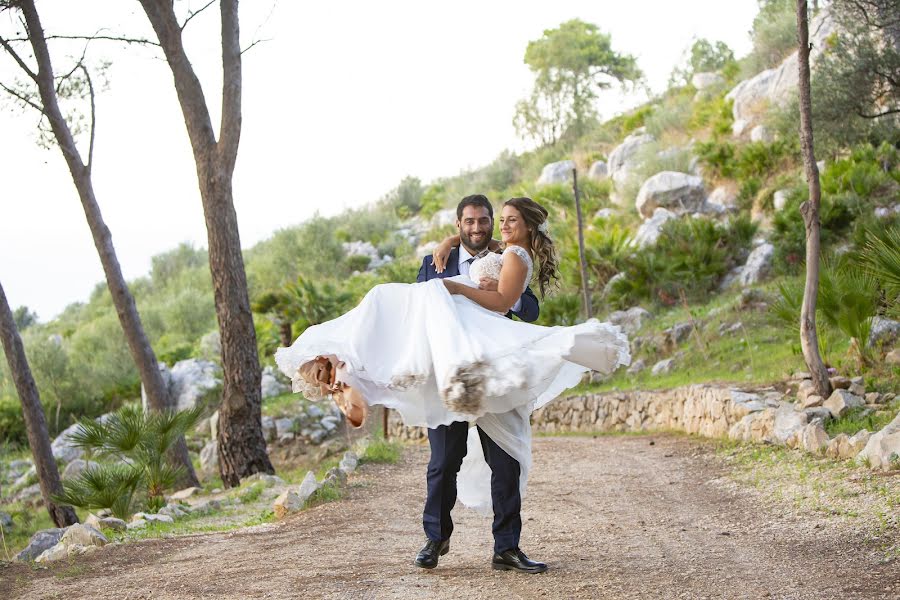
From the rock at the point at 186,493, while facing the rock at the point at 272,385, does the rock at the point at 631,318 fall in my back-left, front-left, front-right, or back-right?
front-right

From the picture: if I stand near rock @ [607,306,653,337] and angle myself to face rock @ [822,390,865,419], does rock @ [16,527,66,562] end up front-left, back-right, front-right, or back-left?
front-right

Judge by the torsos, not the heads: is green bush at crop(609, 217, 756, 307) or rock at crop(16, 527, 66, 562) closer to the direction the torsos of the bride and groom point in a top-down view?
the rock

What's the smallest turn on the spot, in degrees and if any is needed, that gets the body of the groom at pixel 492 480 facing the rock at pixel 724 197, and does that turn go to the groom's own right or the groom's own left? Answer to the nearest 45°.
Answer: approximately 180°

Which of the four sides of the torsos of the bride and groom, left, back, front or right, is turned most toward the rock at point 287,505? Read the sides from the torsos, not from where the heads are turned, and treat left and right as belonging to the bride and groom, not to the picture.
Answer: right

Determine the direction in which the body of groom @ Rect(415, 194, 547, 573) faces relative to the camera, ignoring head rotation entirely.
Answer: toward the camera

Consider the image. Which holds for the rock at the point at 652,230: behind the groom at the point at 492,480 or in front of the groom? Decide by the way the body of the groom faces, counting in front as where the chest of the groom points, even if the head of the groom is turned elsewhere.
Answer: behind

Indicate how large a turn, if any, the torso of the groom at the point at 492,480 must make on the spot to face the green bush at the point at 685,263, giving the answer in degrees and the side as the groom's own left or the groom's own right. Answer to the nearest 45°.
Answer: approximately 180°
